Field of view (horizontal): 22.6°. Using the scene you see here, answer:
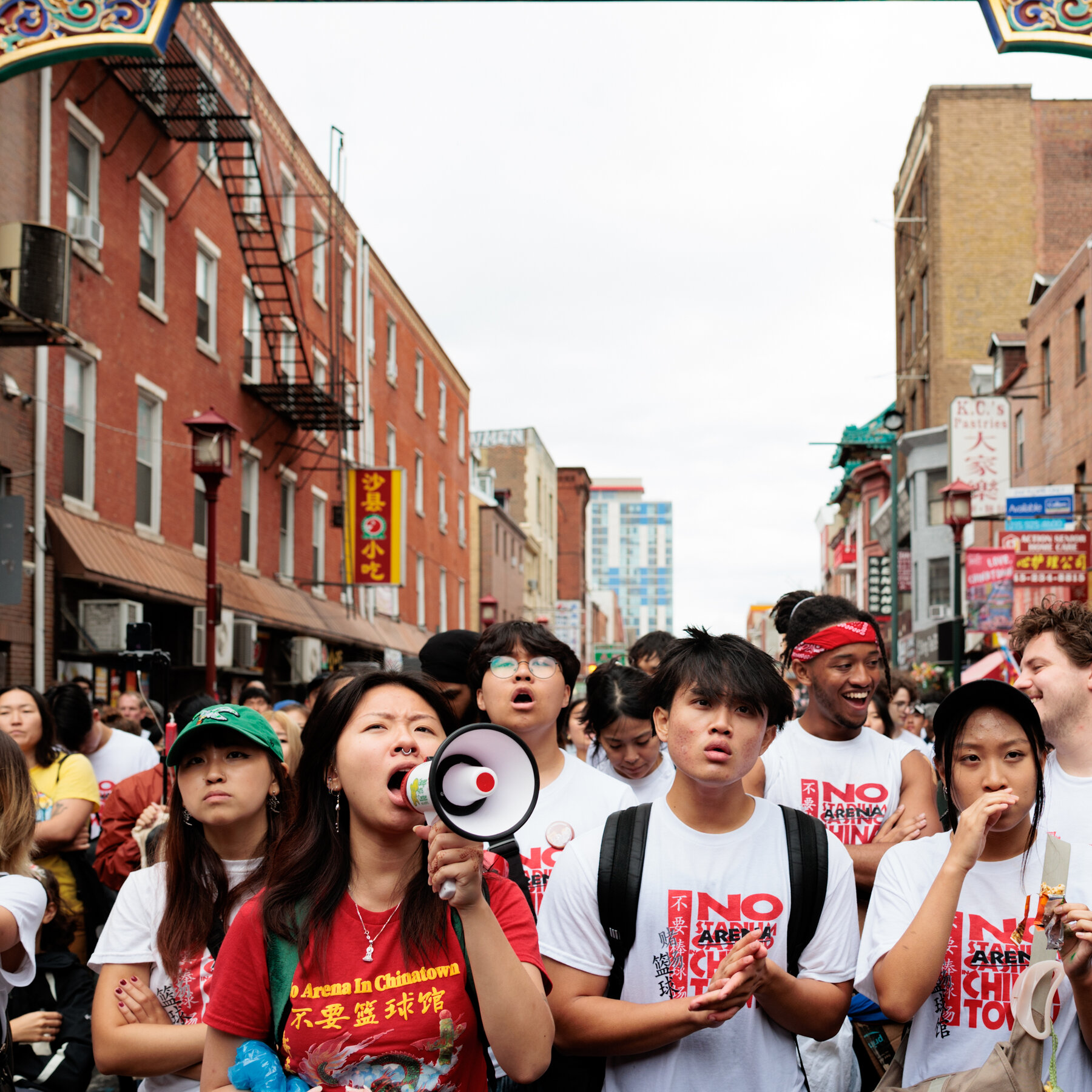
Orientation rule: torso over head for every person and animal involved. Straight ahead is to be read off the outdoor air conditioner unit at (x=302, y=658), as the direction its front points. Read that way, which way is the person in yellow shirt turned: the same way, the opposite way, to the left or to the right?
to the right

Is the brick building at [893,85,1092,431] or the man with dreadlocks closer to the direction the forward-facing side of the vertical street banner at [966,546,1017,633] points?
the man with dreadlocks

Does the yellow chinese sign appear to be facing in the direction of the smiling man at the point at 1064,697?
yes

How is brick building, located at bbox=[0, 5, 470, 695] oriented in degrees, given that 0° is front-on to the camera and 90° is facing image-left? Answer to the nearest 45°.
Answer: approximately 315°

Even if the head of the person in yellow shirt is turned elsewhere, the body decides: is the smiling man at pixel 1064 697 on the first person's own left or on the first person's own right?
on the first person's own left

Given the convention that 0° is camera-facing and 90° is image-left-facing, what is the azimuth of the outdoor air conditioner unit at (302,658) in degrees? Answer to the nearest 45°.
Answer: approximately 315°
